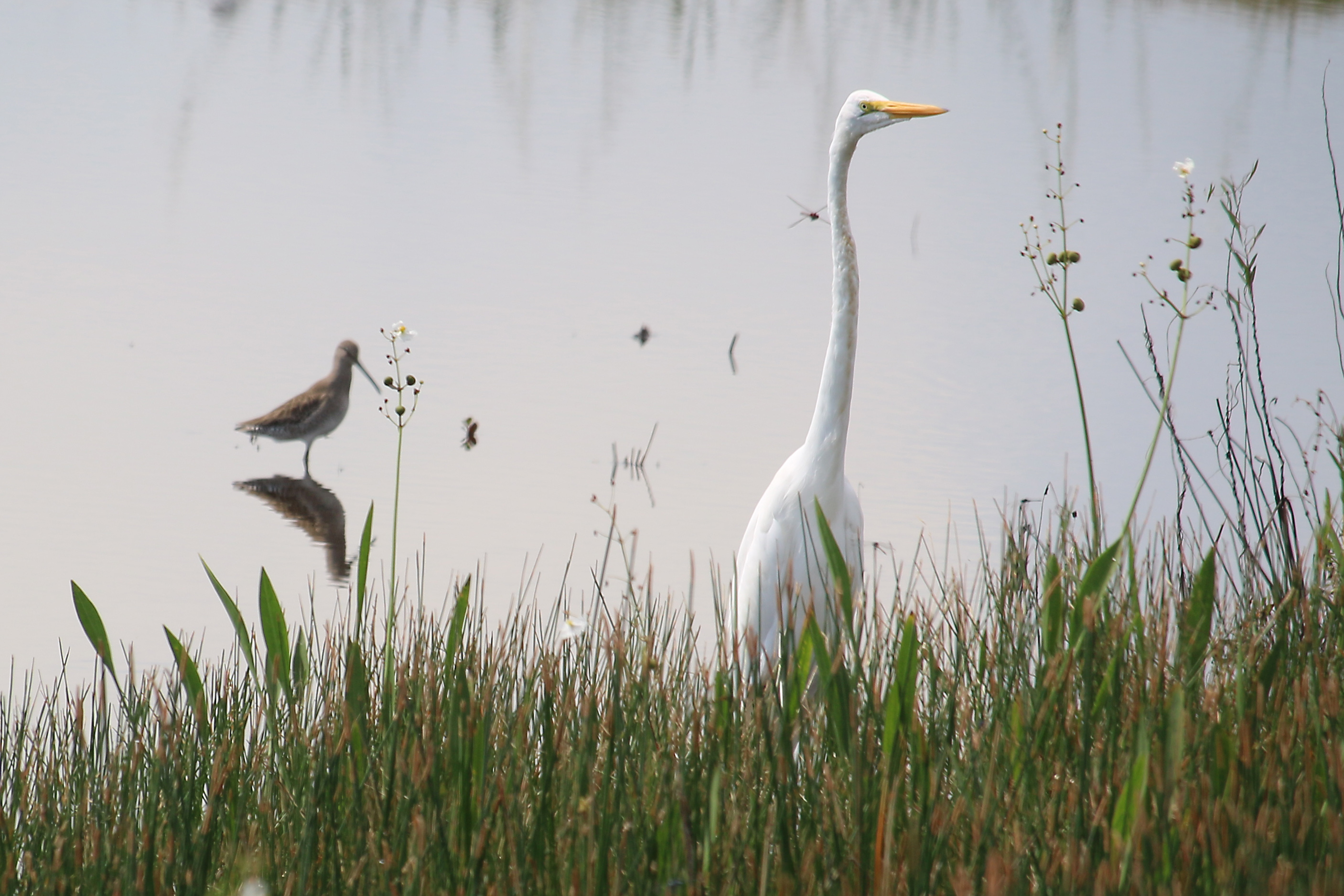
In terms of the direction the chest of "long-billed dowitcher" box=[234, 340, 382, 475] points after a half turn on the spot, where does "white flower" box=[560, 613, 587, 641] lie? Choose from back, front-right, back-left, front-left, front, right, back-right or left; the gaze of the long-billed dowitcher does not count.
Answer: left

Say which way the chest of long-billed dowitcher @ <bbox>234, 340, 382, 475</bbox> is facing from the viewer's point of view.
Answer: to the viewer's right
